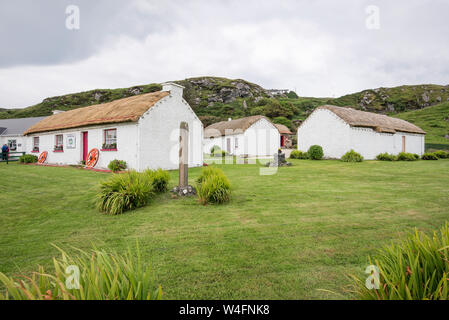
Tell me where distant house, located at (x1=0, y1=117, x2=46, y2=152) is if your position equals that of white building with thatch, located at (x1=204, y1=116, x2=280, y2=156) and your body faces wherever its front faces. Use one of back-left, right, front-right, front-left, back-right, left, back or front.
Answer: front-right

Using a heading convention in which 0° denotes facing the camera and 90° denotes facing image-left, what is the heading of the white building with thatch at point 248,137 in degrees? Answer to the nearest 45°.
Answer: approximately 45°

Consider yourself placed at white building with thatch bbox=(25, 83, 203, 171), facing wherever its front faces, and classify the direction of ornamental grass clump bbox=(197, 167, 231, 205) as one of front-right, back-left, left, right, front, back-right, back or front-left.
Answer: front-left

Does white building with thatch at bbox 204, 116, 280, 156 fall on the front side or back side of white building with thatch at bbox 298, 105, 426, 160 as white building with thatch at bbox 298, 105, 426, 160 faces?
on the back side

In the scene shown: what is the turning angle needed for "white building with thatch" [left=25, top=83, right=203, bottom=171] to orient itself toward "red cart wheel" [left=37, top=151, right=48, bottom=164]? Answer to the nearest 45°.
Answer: approximately 90° to its right

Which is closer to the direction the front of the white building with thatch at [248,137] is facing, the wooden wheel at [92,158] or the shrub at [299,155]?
the wooden wheel

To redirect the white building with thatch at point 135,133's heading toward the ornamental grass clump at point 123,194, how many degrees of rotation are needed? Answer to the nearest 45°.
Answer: approximately 45° to its left

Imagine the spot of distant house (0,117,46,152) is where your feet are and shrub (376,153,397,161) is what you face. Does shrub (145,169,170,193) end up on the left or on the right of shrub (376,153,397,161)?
right

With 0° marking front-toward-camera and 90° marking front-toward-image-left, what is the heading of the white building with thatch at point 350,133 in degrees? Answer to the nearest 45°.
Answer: approximately 315°

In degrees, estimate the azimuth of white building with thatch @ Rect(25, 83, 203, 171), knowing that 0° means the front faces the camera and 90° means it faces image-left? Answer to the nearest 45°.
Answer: approximately 45°

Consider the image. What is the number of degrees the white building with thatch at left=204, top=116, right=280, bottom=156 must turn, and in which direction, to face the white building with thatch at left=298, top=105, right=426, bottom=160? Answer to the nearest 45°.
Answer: approximately 90° to its left
